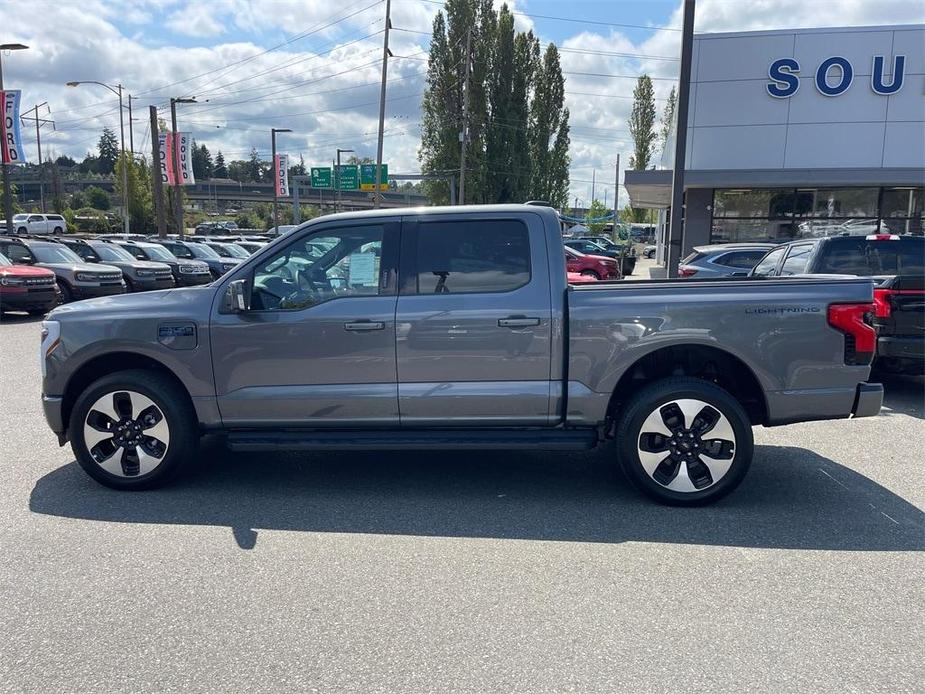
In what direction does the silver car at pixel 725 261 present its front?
to the viewer's right

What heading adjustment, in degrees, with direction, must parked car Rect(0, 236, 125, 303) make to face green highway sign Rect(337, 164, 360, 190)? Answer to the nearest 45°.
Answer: approximately 90° to its left

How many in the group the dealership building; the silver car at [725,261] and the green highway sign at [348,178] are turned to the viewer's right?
1

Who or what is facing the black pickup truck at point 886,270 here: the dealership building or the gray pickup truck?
the dealership building

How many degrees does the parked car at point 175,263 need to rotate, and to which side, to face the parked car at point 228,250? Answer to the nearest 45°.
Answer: approximately 90° to its left

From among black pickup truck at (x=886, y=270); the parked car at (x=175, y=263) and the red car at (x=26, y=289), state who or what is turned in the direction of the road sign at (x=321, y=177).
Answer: the black pickup truck

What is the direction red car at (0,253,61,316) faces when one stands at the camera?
facing the viewer and to the right of the viewer

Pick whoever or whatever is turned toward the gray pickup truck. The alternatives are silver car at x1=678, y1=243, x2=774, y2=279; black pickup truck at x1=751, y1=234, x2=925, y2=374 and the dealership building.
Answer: the dealership building

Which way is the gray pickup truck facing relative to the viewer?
to the viewer's left

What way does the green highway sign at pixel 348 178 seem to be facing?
toward the camera

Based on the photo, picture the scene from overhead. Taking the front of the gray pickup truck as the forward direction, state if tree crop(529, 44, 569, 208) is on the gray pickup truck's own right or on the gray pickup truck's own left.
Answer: on the gray pickup truck's own right

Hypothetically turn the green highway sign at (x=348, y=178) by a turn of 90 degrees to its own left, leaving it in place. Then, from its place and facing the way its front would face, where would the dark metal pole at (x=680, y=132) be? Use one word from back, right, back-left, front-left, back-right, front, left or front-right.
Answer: right
